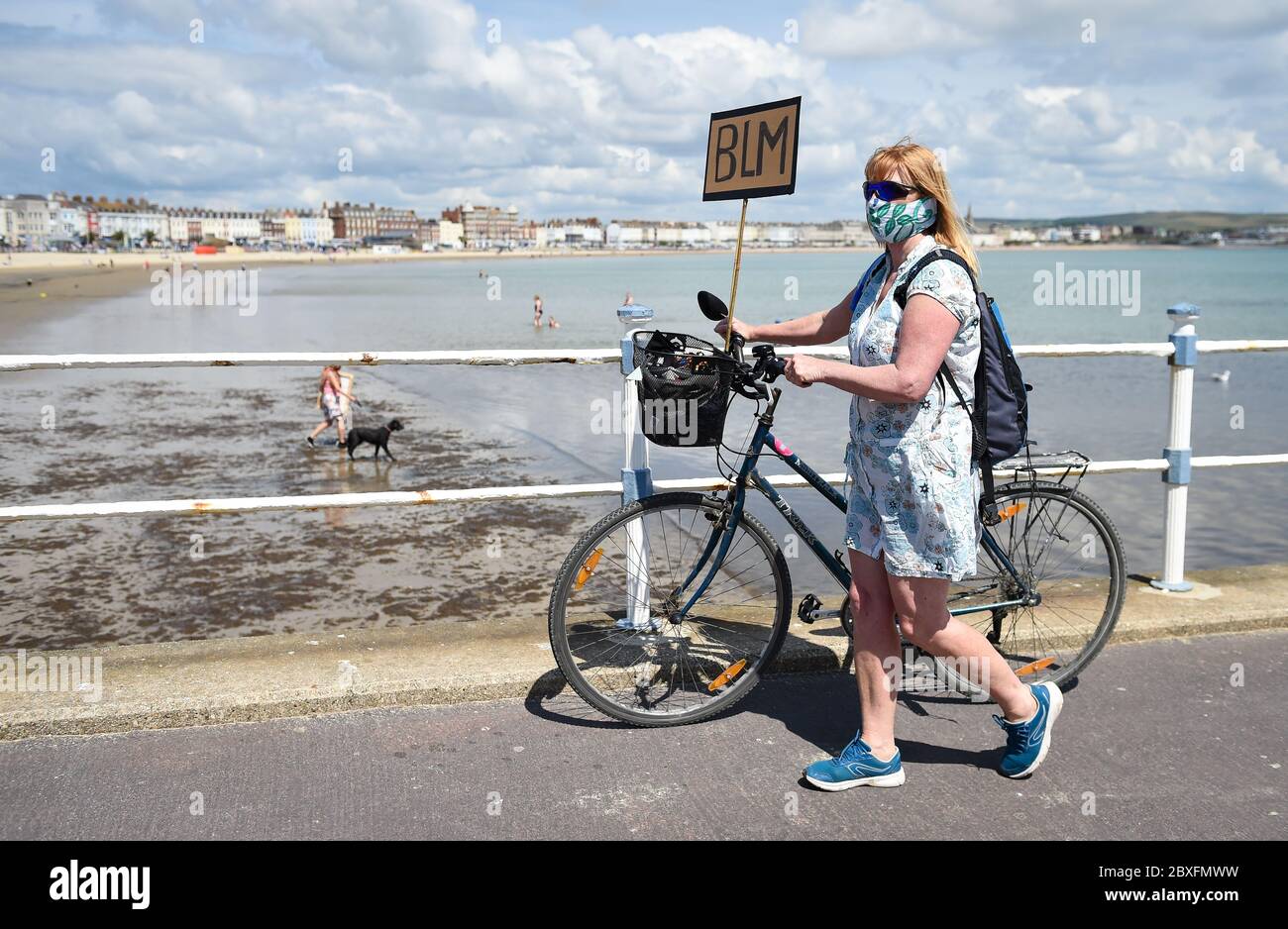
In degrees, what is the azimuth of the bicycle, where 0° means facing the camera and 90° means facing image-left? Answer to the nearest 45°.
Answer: approximately 90°

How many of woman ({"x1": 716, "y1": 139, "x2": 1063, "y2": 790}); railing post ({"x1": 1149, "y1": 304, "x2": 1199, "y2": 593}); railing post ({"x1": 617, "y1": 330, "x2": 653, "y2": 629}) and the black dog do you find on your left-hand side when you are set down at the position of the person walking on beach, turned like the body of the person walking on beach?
0

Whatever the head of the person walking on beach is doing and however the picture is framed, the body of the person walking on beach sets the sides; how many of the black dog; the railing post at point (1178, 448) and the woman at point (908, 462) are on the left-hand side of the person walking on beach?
0

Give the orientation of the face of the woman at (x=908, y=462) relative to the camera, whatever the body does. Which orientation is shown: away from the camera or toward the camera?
toward the camera

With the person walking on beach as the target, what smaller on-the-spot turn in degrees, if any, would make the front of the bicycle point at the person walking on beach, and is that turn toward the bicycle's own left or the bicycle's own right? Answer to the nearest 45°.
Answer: approximately 45° to the bicycle's own right

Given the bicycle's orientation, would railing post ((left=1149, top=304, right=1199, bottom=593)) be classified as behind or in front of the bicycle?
behind

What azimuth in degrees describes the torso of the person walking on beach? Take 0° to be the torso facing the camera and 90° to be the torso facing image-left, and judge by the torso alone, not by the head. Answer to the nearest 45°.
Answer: approximately 270°

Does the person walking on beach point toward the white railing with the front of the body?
no

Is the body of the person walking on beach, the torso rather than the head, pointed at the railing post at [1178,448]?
no

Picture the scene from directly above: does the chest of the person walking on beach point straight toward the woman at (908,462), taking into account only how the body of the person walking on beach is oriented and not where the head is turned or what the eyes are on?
no
